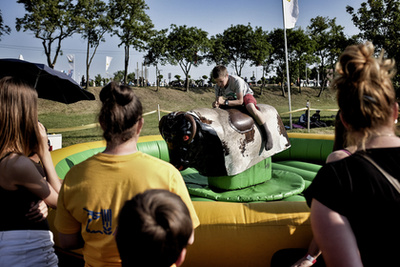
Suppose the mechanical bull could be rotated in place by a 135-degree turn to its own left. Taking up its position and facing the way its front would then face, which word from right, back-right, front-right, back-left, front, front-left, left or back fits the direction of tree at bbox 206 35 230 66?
left

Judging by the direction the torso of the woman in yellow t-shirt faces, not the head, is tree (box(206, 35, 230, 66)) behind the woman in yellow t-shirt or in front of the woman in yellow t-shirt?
in front

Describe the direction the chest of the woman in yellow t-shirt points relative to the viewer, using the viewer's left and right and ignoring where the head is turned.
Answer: facing away from the viewer

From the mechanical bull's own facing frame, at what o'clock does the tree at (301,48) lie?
The tree is roughly at 5 o'clock from the mechanical bull.

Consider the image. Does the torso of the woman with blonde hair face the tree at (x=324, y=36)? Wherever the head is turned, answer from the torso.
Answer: yes

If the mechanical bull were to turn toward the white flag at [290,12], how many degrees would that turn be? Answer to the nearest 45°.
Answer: approximately 135° to its right

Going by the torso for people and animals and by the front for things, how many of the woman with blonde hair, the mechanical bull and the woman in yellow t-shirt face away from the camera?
2

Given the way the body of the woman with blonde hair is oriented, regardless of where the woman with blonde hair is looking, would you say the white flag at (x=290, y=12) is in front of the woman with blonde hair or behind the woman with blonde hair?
in front

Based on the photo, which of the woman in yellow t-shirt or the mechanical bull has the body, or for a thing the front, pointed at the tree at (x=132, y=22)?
the woman in yellow t-shirt

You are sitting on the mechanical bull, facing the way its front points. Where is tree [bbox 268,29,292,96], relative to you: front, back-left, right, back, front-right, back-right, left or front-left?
back-right

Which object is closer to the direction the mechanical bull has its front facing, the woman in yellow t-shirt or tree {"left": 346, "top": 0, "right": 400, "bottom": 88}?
the woman in yellow t-shirt

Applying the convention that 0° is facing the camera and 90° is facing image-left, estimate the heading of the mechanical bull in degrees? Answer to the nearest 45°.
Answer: approximately 45°

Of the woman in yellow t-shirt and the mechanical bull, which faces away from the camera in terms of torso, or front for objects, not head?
the woman in yellow t-shirt

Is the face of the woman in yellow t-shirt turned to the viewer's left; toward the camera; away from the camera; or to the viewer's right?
away from the camera

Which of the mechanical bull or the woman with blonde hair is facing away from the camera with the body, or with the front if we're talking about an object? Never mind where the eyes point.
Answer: the woman with blonde hair

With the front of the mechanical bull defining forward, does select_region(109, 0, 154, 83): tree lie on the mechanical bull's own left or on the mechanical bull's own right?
on the mechanical bull's own right

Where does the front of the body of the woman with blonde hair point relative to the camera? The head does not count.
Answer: away from the camera
